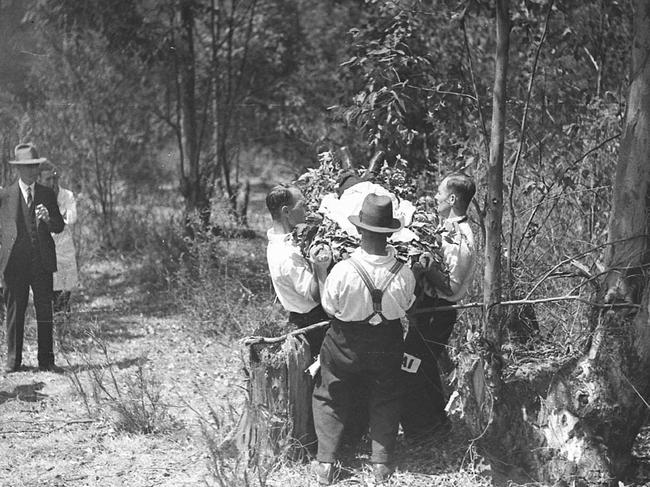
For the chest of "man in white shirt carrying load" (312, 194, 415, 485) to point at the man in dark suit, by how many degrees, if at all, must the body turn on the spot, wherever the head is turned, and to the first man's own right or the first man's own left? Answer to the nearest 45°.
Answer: approximately 45° to the first man's own left

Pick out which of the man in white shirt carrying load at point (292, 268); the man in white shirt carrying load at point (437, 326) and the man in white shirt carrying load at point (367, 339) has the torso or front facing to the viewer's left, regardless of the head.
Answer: the man in white shirt carrying load at point (437, 326)

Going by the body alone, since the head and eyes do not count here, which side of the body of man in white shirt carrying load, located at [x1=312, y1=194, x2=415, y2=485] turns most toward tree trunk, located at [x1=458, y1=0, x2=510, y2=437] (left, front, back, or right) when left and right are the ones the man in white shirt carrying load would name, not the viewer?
right

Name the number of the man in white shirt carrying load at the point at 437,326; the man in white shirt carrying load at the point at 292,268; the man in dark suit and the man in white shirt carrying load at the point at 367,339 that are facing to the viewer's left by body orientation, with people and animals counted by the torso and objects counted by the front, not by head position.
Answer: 1

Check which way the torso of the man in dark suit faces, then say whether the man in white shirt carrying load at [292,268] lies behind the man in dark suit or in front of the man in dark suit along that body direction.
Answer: in front

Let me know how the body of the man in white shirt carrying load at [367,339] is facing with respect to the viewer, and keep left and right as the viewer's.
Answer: facing away from the viewer

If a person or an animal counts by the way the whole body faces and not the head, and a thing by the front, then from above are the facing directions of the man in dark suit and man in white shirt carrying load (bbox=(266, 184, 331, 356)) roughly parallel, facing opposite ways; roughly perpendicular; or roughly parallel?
roughly perpendicular

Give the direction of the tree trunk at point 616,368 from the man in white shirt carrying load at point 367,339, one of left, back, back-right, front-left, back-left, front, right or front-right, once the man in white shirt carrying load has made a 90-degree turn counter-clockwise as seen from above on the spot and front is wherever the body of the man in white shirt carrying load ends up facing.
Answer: back

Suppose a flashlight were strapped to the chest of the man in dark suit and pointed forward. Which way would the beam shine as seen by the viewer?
toward the camera

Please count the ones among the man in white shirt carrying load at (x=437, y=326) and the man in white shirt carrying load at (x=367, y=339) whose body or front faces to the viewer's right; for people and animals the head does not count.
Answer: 0

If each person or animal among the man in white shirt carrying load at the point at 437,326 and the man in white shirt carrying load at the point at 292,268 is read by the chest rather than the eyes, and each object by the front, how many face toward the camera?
0

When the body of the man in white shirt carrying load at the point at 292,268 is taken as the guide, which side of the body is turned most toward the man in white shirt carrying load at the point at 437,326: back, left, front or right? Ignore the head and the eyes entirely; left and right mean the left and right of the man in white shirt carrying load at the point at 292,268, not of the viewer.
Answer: front

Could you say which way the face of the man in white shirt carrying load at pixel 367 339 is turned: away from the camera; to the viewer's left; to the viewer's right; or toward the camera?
away from the camera

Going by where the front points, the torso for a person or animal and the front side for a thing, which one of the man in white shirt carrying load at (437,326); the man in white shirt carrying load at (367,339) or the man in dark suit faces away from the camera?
the man in white shirt carrying load at (367,339)

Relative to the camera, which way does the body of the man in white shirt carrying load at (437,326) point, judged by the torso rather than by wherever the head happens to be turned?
to the viewer's left

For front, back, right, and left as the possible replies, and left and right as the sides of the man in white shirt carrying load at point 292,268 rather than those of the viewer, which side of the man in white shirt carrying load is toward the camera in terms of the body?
right

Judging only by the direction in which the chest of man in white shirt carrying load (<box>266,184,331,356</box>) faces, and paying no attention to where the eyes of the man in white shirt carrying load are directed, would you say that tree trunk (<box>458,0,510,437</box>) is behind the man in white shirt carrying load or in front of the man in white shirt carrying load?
in front
